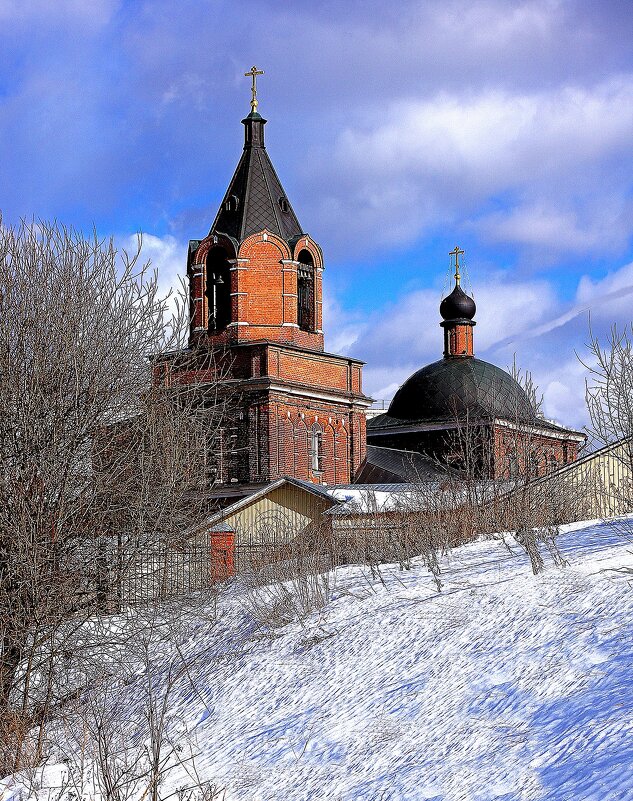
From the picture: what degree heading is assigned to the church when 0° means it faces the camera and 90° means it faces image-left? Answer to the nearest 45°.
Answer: approximately 45°

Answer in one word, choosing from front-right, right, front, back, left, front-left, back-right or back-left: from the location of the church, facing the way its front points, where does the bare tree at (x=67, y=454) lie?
front-left
